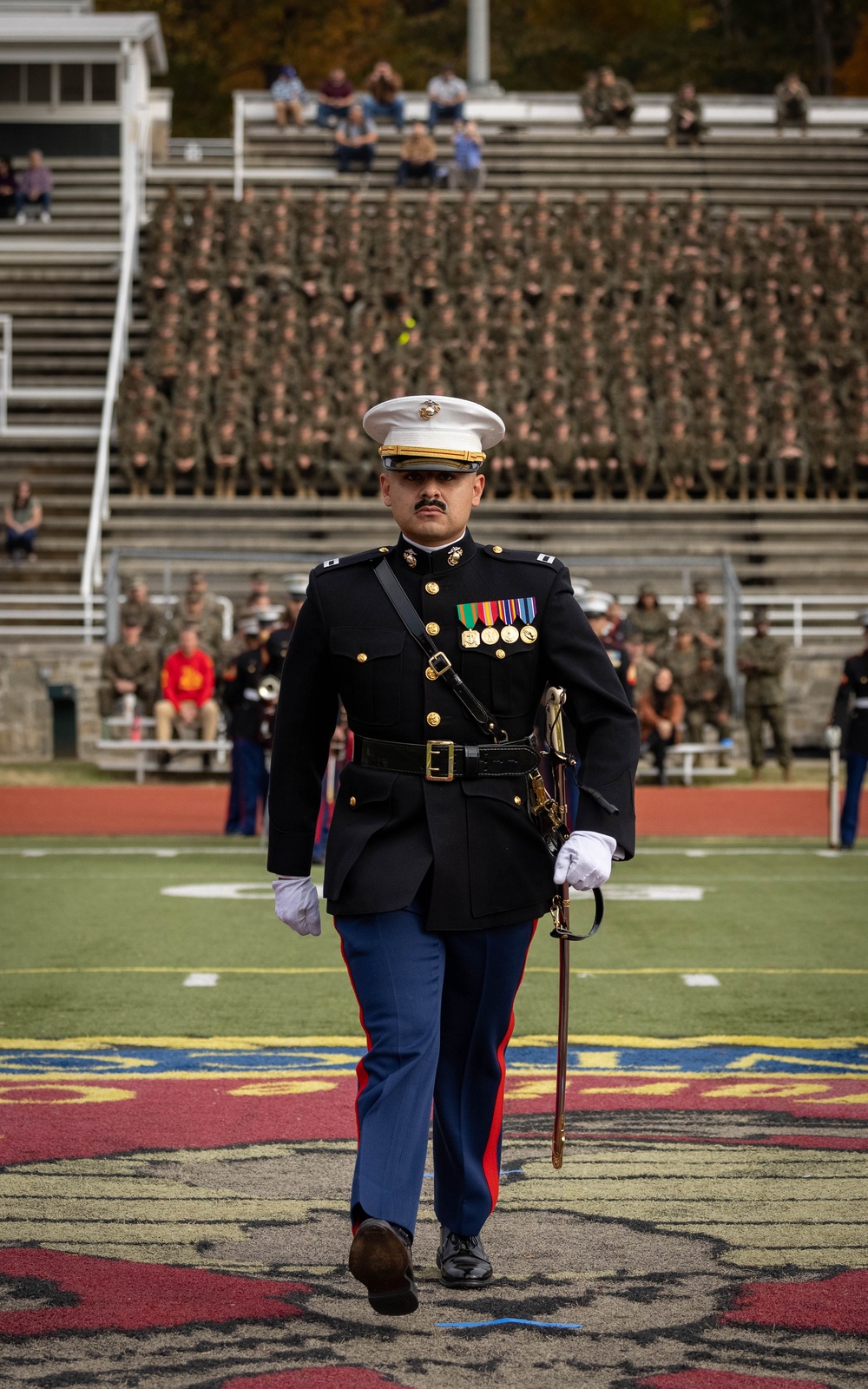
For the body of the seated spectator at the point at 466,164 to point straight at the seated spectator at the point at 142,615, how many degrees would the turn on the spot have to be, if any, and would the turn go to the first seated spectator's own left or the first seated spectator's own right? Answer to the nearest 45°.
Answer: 0° — they already face them

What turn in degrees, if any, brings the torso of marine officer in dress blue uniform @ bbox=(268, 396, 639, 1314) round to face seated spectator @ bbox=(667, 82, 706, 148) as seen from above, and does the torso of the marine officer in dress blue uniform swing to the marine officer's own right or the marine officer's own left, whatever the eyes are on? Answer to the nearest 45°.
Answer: approximately 180°

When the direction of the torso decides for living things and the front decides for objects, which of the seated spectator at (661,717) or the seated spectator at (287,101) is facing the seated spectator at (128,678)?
the seated spectator at (287,101)

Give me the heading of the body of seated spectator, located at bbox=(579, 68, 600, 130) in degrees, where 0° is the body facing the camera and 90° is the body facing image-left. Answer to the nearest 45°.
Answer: approximately 0°

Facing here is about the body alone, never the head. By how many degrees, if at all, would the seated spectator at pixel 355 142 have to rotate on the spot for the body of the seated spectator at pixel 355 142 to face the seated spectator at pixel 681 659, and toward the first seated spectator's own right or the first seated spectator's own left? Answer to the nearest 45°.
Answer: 0° — they already face them

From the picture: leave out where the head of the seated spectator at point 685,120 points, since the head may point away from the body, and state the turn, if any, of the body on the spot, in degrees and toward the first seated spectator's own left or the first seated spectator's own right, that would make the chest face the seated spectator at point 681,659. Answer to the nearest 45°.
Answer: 0° — they already face them

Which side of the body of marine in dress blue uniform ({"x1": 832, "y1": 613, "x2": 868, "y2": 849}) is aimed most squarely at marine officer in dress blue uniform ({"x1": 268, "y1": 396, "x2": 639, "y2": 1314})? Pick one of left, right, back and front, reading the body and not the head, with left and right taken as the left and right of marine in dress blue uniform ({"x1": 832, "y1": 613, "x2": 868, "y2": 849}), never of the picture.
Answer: front

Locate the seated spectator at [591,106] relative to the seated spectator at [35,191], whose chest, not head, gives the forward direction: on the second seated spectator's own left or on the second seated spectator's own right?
on the second seated spectator's own left

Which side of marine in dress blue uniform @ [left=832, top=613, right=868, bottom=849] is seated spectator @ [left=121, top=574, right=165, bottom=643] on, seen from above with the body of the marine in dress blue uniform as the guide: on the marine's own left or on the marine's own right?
on the marine's own right

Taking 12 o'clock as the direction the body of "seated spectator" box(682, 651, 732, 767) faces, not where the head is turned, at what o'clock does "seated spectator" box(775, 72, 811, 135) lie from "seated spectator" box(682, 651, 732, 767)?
"seated spectator" box(775, 72, 811, 135) is roughly at 6 o'clock from "seated spectator" box(682, 651, 732, 767).

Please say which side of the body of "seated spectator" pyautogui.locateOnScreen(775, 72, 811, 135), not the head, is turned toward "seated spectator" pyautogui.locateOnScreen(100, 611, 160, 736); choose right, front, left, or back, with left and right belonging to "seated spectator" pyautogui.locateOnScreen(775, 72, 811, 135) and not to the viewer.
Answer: front

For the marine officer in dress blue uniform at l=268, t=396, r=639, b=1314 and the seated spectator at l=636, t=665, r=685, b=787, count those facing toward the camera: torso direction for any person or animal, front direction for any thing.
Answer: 2

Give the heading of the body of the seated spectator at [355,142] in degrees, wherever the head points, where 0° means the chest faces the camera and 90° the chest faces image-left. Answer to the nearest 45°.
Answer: approximately 0°
